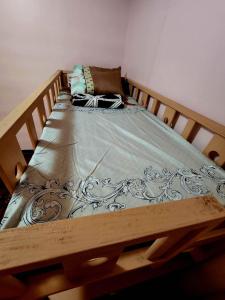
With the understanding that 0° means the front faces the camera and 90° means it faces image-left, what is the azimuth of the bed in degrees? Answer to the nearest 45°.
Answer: approximately 0°
